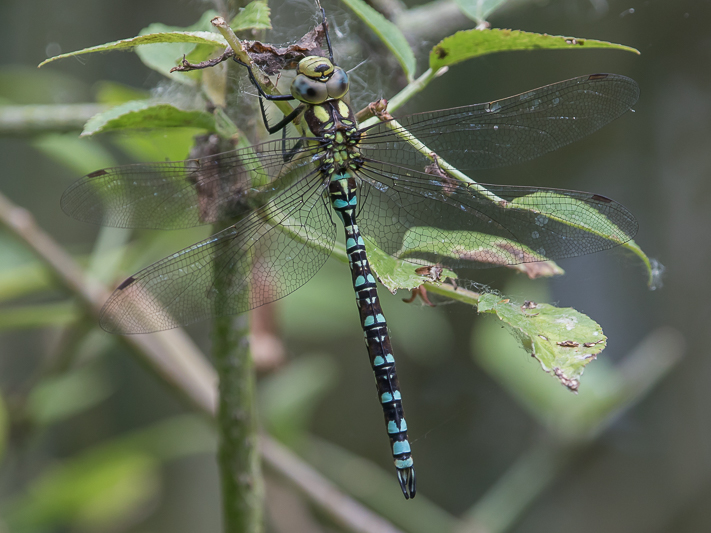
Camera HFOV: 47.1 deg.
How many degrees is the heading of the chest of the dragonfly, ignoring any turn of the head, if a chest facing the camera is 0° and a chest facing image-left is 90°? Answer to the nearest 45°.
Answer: approximately 180°
